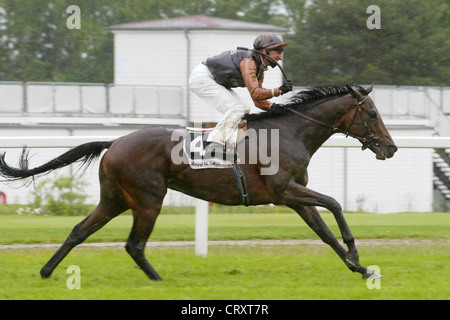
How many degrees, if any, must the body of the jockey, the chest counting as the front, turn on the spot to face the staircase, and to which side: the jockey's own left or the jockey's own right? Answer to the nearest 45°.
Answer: approximately 45° to the jockey's own left

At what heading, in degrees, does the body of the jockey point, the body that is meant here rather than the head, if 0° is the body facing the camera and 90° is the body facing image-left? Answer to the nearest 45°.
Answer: approximately 270°

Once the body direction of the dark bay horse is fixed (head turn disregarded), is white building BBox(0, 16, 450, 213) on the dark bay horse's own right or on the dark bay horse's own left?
on the dark bay horse's own left

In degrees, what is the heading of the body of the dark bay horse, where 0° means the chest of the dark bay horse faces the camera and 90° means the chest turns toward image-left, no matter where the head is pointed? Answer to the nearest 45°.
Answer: approximately 270°
